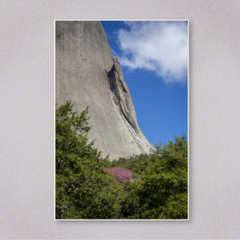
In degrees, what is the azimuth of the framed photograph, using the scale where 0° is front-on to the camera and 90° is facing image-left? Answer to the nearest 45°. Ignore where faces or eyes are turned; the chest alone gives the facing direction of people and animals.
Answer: approximately 0°
